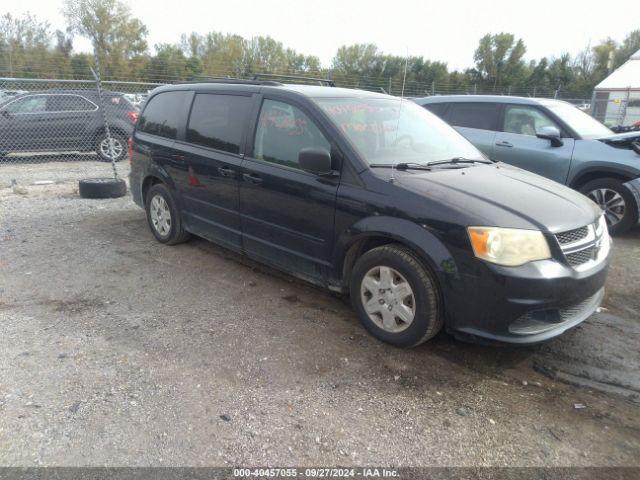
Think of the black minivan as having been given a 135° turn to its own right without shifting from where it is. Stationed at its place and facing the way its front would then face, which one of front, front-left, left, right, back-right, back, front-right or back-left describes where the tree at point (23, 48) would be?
front-right

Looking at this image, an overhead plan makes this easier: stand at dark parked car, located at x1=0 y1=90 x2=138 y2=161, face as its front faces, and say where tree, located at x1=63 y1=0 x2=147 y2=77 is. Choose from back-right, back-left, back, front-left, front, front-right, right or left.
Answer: right

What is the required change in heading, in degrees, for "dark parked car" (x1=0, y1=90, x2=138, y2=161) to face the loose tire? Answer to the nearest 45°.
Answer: approximately 90° to its left

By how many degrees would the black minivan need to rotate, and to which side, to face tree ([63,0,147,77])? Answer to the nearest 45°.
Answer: approximately 180°

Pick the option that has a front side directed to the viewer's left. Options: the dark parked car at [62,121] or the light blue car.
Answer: the dark parked car

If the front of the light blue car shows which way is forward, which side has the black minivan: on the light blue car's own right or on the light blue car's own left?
on the light blue car's own right

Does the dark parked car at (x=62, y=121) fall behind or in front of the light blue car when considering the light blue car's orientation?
behind

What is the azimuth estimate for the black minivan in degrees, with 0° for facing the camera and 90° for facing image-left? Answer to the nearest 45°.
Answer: approximately 315°

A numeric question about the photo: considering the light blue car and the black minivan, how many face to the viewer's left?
0

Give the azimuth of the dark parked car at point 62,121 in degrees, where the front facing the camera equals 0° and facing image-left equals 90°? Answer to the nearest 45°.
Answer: approximately 90°
